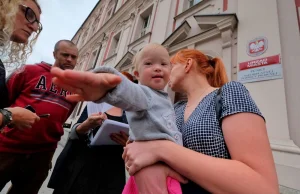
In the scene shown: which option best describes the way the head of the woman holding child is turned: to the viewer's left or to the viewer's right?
to the viewer's left

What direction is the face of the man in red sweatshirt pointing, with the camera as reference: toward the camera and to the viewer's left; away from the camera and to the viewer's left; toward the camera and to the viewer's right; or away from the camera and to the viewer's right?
toward the camera and to the viewer's right

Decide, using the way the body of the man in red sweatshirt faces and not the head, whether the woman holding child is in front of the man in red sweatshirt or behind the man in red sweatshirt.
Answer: in front

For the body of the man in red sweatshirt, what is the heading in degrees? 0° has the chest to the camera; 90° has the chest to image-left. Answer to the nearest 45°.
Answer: approximately 315°

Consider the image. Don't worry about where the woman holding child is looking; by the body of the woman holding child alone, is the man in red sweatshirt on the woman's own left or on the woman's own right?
on the woman's own right

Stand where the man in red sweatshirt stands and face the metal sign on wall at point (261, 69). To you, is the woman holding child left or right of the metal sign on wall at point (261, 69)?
right

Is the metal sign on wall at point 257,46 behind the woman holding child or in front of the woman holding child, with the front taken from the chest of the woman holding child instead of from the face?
behind

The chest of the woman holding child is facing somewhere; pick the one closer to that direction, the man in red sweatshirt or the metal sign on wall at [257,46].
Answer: the man in red sweatshirt

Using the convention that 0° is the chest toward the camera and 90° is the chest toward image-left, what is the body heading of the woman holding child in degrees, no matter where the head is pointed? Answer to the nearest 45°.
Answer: approximately 45°
